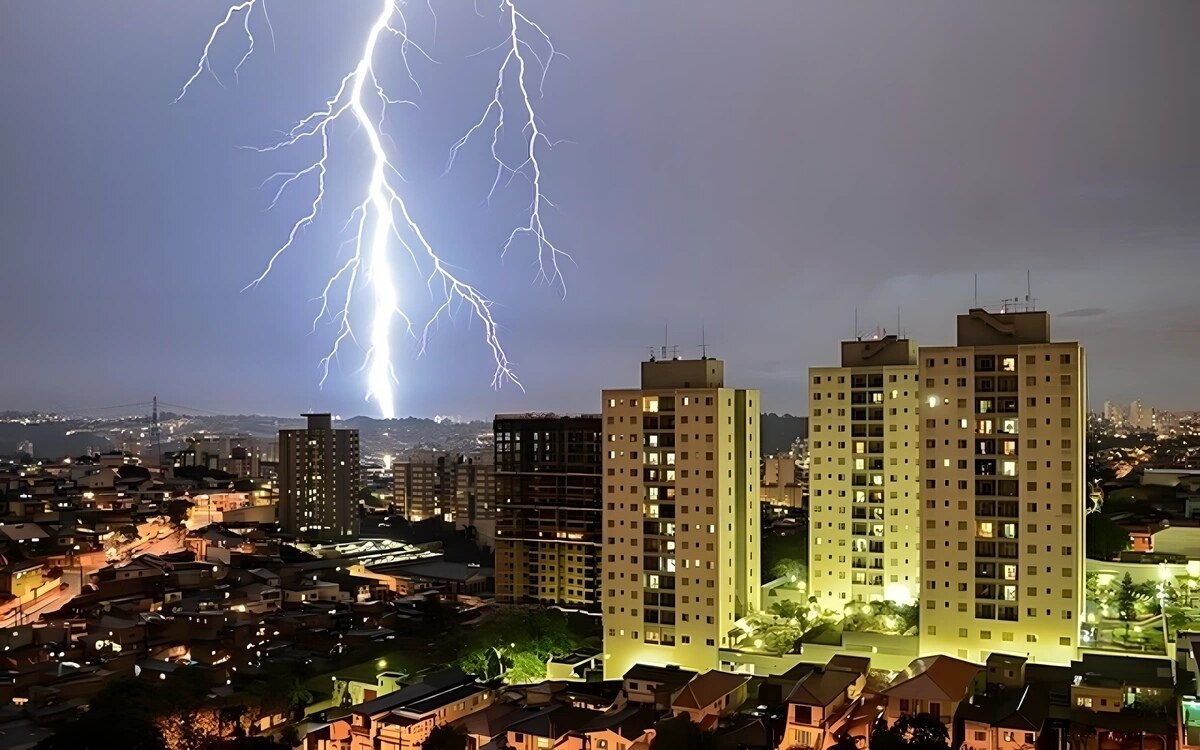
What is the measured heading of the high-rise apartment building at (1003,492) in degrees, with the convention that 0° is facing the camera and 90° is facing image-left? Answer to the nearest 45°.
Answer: approximately 0°

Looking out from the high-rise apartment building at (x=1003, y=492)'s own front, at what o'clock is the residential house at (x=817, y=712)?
The residential house is roughly at 1 o'clock from the high-rise apartment building.

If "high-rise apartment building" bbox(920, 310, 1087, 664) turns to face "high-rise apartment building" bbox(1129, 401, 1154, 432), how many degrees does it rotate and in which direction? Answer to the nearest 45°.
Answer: approximately 180°

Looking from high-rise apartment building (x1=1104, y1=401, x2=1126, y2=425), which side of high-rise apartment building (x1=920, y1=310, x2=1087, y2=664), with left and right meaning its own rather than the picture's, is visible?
back

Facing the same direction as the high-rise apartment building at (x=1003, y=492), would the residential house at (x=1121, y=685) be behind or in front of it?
in front

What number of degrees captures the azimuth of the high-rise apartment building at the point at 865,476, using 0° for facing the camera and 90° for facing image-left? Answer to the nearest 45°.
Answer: approximately 0°

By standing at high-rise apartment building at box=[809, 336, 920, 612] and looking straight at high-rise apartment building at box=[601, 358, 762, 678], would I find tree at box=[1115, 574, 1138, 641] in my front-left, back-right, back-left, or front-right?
back-left

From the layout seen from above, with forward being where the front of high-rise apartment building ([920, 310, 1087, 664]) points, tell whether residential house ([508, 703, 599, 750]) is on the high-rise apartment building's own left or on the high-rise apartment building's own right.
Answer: on the high-rise apartment building's own right

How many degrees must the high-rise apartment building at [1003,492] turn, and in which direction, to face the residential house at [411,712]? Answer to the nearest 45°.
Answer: approximately 45° to its right

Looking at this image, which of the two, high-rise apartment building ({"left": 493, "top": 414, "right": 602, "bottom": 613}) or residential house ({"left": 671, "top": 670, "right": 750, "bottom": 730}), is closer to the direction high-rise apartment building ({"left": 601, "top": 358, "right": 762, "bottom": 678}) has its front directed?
the residential house

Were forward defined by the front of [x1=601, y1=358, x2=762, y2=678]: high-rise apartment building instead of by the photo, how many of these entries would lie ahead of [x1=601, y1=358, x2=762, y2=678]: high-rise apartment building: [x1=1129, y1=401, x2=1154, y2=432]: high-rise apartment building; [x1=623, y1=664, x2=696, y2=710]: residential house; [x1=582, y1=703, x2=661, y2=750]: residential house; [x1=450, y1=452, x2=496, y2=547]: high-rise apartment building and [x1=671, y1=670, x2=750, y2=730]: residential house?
3

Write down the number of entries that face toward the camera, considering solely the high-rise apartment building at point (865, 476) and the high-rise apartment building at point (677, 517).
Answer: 2
